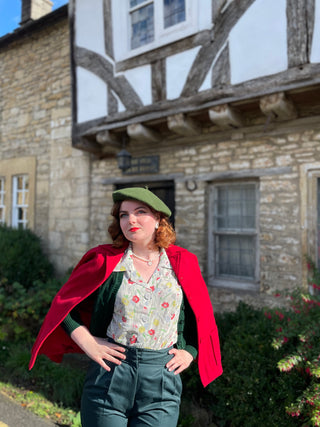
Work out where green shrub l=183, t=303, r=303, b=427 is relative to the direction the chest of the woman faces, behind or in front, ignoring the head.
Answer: behind

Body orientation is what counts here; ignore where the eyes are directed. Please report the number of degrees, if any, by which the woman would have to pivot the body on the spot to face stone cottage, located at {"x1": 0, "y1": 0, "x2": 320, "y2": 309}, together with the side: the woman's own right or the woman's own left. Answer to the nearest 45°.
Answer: approximately 180°

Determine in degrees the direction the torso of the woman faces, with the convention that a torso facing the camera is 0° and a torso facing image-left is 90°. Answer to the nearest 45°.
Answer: approximately 0°

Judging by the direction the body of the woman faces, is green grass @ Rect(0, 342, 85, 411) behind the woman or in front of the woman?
behind

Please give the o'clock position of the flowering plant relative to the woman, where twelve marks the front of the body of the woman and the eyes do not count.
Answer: The flowering plant is roughly at 8 o'clock from the woman.

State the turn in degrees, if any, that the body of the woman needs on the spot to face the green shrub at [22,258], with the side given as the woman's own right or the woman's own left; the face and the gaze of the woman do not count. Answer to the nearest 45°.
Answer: approximately 180°
